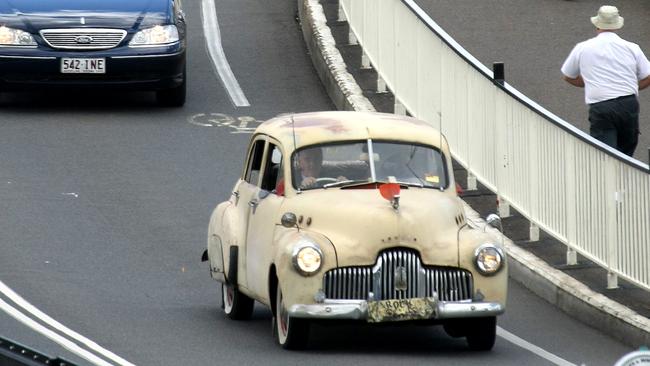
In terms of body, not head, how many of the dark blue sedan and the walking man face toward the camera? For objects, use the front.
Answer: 1

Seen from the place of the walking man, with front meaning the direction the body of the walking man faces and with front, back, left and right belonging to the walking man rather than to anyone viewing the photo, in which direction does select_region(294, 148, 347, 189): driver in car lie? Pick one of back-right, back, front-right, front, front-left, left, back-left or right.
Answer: back-left

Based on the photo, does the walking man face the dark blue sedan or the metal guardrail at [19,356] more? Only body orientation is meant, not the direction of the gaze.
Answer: the dark blue sedan

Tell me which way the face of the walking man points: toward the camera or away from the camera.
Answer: away from the camera

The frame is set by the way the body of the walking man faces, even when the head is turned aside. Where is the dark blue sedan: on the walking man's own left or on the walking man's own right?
on the walking man's own left

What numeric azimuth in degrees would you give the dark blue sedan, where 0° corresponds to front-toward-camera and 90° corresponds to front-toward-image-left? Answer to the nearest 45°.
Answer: approximately 0°

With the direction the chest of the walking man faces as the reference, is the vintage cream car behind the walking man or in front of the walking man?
behind

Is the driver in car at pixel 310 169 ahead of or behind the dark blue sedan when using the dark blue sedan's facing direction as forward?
ahead

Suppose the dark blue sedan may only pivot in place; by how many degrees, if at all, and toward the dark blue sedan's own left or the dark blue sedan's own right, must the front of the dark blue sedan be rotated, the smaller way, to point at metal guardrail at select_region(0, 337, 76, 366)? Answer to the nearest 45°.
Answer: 0° — it already faces it

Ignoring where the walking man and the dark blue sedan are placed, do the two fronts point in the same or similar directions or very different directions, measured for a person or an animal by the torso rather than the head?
very different directions

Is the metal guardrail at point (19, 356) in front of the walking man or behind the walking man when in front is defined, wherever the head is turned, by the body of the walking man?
behind

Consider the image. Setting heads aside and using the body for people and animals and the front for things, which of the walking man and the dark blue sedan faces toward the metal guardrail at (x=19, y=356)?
the dark blue sedan

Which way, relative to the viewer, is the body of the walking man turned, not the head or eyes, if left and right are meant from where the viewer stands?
facing away from the viewer
